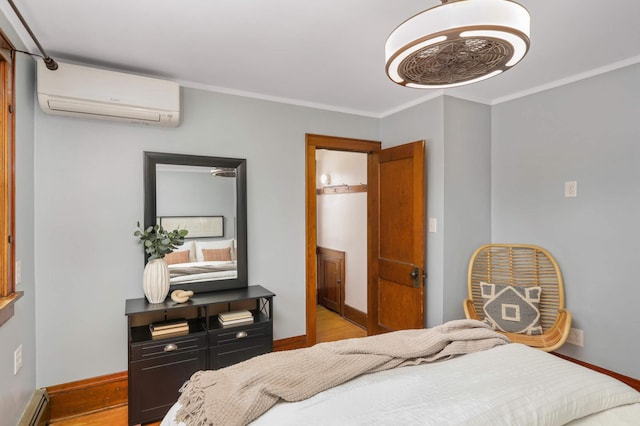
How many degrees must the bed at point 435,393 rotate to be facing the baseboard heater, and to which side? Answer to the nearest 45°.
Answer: approximately 45° to its left

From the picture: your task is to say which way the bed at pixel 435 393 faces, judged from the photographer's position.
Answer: facing away from the viewer and to the left of the viewer

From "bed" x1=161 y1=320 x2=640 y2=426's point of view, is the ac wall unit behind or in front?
in front

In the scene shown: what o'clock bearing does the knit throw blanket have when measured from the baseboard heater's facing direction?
The knit throw blanket is roughly at 2 o'clock from the baseboard heater.

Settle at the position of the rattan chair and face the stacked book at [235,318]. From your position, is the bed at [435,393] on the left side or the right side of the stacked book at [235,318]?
left

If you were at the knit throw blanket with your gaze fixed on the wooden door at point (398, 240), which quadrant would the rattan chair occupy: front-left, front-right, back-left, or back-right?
front-right

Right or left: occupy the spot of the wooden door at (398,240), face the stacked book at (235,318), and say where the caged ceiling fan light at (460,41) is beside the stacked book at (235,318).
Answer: left

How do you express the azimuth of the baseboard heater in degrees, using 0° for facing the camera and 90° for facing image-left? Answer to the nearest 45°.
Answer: approximately 270°

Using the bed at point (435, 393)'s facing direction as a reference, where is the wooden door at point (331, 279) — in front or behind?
in front

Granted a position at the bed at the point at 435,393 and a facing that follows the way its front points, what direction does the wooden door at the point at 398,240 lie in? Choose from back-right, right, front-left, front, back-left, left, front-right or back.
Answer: front-right

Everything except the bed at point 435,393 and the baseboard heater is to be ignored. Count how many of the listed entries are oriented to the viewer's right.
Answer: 1
